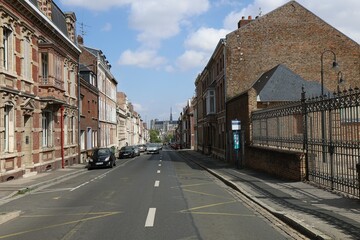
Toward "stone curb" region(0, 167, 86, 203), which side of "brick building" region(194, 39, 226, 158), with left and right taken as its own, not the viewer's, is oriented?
left

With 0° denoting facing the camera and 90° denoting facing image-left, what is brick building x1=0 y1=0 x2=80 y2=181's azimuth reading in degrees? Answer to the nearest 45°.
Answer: approximately 315°

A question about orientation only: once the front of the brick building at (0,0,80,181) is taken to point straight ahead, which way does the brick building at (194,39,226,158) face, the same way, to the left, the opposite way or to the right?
the opposite way

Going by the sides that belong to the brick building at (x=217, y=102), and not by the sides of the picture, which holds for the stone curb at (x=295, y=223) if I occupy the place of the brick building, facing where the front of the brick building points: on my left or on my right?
on my left

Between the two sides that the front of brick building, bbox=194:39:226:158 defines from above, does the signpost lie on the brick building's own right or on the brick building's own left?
on the brick building's own left

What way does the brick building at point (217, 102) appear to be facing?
to the viewer's left

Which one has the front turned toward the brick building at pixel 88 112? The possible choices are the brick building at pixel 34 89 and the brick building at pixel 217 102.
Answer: the brick building at pixel 217 102

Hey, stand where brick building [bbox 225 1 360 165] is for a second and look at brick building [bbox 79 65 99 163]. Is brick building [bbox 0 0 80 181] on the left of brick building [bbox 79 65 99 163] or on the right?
left

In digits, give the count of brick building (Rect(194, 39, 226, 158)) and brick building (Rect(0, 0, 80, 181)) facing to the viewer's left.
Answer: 1
